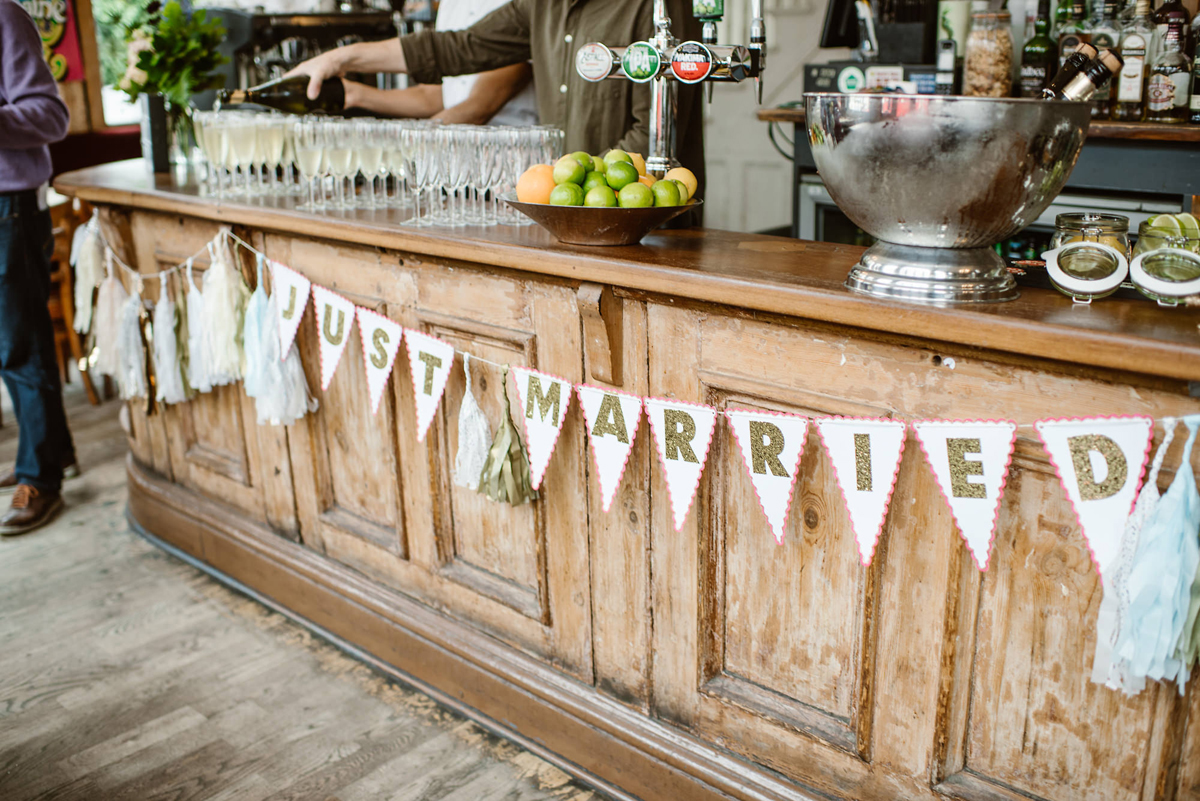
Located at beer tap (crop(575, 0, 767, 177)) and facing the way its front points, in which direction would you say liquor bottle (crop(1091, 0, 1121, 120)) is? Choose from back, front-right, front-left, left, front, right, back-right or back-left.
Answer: back

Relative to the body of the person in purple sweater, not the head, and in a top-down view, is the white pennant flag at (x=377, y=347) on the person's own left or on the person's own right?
on the person's own left

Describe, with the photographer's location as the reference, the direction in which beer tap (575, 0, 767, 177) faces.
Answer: facing the viewer and to the left of the viewer

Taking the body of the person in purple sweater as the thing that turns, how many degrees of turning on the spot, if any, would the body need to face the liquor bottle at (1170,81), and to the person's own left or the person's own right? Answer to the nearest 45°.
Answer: approximately 90° to the person's own left
